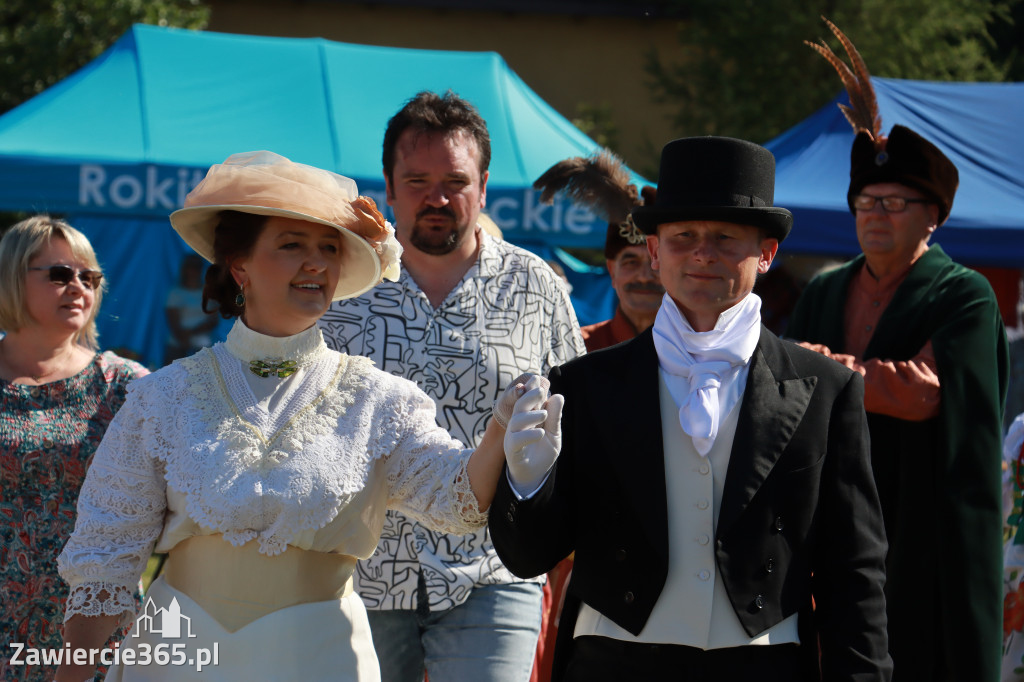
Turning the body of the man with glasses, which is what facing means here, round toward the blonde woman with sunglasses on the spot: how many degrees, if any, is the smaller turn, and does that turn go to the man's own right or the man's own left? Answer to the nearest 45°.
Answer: approximately 45° to the man's own right

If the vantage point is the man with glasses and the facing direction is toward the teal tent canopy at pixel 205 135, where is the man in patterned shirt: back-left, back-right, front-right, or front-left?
front-left

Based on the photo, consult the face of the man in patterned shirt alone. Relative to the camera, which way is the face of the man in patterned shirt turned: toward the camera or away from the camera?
toward the camera

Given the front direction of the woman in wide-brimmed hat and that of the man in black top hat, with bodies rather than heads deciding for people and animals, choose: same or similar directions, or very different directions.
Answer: same or similar directions

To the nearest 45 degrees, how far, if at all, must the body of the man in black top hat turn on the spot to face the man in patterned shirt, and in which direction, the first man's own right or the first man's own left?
approximately 135° to the first man's own right

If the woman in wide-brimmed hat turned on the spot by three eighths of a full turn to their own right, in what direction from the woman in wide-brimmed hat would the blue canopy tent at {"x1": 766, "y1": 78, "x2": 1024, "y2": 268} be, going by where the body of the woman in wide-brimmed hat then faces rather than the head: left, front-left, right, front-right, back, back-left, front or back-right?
right

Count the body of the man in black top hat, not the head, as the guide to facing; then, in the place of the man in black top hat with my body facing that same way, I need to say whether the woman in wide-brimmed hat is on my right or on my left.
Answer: on my right

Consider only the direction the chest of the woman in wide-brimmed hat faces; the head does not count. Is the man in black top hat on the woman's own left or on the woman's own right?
on the woman's own left

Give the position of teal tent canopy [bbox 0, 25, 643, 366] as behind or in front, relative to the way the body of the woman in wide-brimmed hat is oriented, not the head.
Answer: behind

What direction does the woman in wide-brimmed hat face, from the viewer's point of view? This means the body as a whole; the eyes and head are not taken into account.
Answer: toward the camera

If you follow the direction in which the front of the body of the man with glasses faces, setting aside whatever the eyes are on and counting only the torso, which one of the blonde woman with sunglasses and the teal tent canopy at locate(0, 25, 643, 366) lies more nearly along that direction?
the blonde woman with sunglasses

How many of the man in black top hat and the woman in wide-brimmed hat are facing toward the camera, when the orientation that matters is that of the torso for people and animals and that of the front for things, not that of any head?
2
